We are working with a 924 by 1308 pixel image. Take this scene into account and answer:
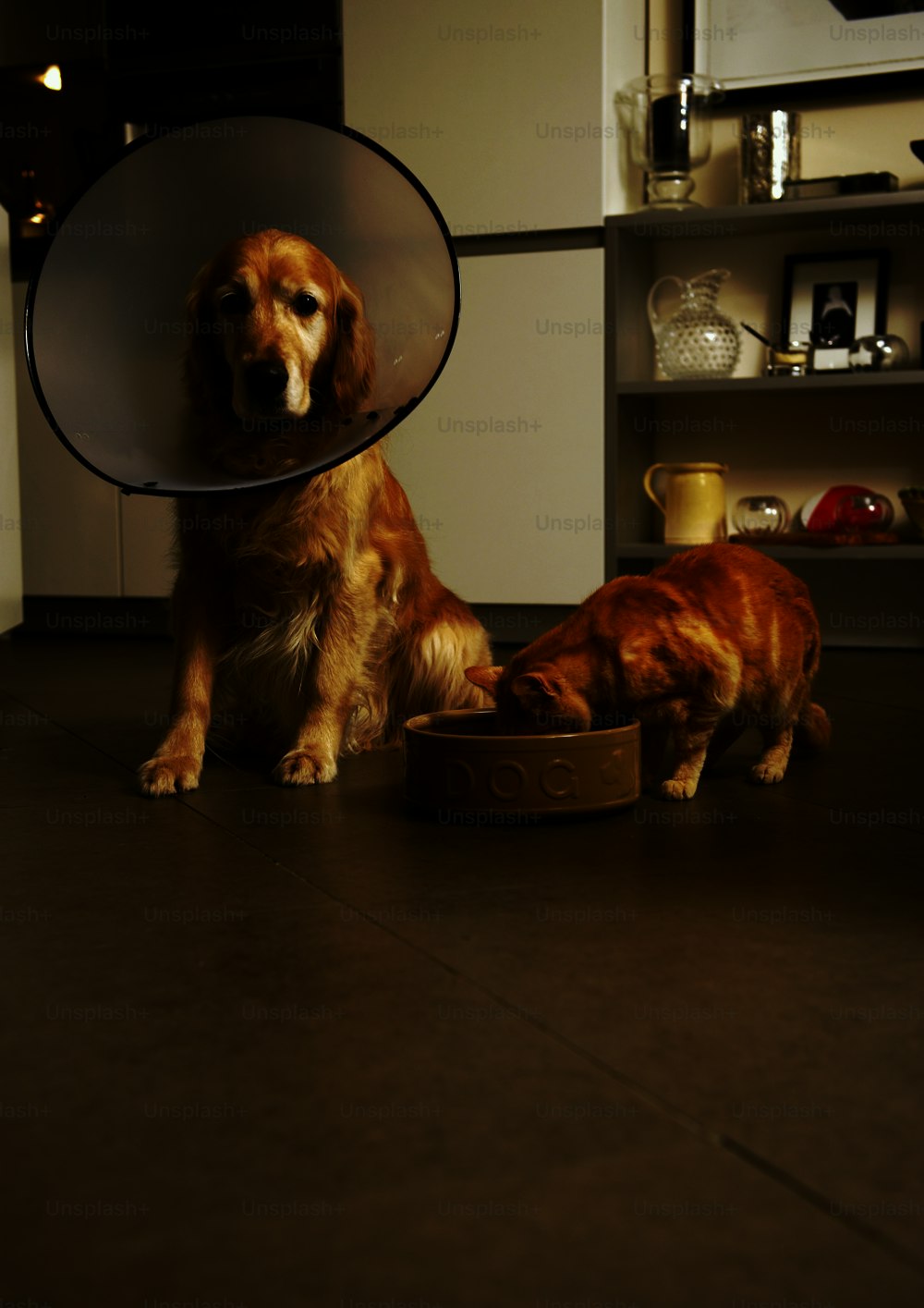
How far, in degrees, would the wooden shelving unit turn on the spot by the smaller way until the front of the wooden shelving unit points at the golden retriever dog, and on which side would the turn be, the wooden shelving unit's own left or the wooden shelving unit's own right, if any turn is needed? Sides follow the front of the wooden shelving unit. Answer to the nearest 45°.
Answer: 0° — it already faces it

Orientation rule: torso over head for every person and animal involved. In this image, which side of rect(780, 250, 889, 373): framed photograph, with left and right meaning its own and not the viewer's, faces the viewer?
front

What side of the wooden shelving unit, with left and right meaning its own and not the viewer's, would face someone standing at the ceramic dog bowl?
front

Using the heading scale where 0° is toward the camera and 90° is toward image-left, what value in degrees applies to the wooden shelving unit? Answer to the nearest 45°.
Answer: approximately 0°

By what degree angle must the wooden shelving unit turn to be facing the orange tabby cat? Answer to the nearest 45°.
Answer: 0° — it already faces it

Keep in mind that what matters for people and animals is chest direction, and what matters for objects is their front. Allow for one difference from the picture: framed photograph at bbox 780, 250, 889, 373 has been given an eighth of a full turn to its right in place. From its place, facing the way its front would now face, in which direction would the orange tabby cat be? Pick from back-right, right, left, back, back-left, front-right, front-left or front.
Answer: front-left
